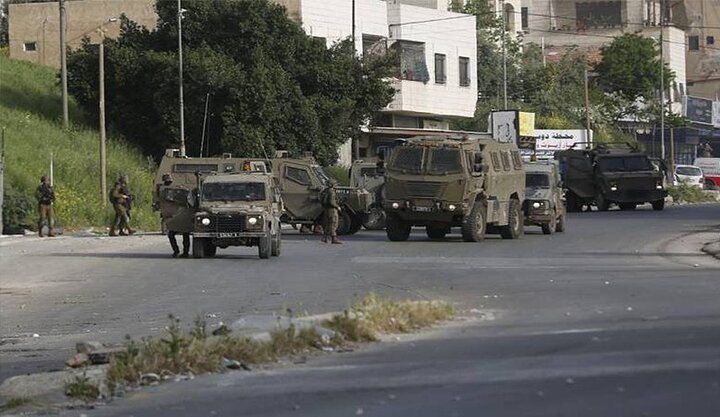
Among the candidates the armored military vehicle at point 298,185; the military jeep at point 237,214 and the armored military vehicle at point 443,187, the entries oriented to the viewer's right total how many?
1

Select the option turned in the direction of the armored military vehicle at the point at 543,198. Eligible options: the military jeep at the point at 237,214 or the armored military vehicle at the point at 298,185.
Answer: the armored military vehicle at the point at 298,185

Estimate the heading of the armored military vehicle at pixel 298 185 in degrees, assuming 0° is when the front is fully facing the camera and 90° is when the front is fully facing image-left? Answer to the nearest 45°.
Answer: approximately 270°

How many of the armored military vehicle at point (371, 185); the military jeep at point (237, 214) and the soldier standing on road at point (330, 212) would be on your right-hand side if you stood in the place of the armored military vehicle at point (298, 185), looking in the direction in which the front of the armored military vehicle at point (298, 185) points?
2

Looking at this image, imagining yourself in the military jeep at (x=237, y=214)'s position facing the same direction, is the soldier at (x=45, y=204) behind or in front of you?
behind

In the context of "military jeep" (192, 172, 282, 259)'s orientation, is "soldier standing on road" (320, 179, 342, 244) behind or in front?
behind

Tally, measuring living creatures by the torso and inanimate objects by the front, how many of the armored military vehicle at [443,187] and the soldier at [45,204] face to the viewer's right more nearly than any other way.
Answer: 0

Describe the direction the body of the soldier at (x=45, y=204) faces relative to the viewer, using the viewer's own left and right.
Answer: facing the viewer

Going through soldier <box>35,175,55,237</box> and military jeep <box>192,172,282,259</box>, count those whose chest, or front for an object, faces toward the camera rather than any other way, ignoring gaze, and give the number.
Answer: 2

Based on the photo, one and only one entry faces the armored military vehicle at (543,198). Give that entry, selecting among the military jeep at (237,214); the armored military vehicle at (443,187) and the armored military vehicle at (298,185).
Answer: the armored military vehicle at (298,185)

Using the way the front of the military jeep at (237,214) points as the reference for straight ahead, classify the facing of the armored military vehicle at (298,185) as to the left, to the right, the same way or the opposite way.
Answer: to the left

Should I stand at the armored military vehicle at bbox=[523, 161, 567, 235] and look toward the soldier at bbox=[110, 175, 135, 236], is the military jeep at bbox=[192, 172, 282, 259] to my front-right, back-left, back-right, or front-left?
front-left

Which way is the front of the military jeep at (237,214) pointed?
toward the camera

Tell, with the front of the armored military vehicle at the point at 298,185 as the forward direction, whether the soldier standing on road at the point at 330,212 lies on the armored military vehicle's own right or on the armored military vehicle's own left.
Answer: on the armored military vehicle's own right
